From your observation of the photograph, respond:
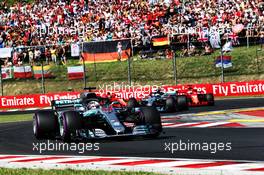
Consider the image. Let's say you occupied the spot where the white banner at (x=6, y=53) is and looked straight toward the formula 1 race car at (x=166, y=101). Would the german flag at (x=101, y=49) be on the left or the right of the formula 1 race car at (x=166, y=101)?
left

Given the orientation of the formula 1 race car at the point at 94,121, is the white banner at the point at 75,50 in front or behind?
behind
